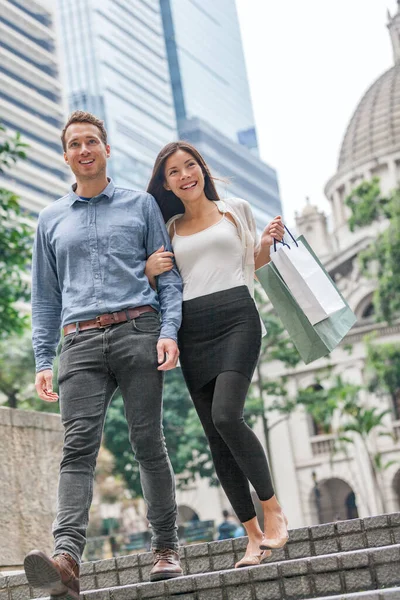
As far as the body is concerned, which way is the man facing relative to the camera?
toward the camera

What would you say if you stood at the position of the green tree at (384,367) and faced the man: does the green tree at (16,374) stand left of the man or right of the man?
right

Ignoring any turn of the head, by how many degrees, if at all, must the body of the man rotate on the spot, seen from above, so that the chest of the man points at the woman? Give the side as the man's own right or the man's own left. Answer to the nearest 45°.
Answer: approximately 90° to the man's own left

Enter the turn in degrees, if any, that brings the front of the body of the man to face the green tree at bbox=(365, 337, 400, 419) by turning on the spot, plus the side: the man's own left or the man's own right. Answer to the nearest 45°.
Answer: approximately 180°

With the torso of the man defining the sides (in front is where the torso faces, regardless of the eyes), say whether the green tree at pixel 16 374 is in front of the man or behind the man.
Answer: behind

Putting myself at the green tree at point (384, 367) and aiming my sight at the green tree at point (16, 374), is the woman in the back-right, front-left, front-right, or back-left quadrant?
front-left
